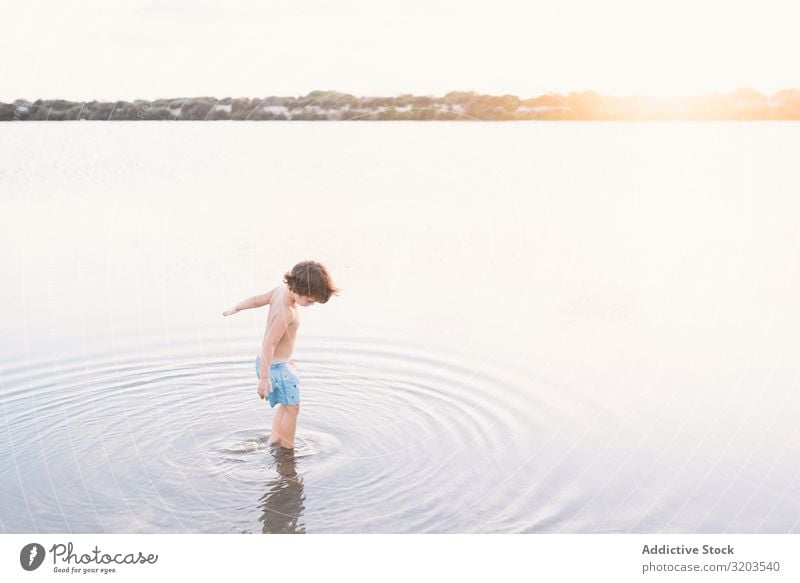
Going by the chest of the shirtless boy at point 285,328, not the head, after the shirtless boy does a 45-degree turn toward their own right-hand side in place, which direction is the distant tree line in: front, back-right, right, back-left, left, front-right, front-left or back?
left

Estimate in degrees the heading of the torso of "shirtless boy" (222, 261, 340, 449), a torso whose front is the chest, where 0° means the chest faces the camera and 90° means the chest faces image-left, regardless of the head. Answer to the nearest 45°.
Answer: approximately 270°
